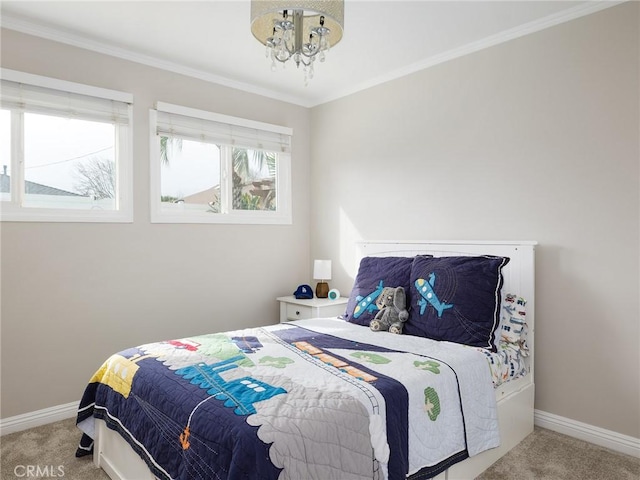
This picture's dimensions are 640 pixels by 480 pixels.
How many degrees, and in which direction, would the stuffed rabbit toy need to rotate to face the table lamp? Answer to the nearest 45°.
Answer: approximately 90° to its right

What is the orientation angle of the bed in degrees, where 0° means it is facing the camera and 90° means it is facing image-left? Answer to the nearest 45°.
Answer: approximately 45°

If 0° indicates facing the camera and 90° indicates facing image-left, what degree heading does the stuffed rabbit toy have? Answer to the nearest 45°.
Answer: approximately 45°

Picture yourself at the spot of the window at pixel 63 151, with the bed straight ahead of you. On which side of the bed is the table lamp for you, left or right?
left

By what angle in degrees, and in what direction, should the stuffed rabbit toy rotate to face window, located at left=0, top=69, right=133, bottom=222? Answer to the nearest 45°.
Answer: approximately 45° to its right

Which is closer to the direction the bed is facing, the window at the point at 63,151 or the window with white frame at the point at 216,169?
the window
